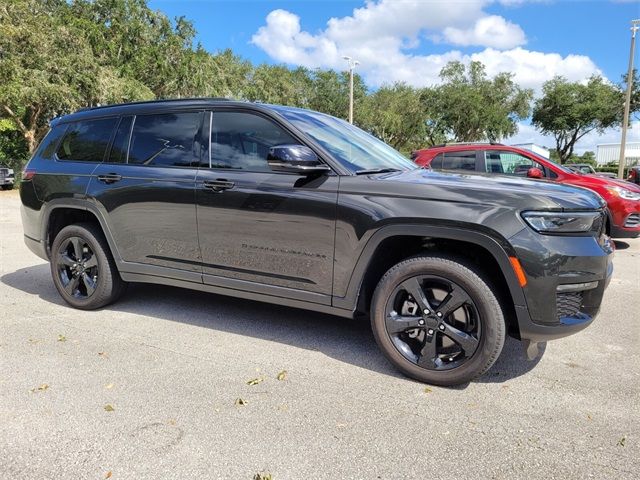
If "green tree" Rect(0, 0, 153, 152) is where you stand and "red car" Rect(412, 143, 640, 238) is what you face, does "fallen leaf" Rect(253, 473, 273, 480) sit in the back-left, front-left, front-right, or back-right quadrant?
front-right

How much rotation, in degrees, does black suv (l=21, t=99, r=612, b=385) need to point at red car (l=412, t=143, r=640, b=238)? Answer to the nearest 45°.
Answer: approximately 90° to its left

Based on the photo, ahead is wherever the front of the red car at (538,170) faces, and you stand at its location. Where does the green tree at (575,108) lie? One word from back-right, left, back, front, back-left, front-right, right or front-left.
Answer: back-left

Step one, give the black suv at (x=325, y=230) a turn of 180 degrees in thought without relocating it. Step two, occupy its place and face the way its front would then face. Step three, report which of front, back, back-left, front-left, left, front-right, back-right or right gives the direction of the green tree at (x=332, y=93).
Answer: front-right

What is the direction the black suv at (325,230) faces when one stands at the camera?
facing the viewer and to the right of the viewer

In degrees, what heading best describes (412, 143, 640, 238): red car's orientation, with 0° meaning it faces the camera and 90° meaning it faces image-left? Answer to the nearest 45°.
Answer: approximately 315°

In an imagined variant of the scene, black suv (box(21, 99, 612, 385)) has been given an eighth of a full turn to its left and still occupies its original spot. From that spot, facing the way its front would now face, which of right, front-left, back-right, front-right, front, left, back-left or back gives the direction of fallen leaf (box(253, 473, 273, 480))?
right

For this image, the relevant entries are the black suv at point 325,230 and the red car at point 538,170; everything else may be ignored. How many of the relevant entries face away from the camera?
0

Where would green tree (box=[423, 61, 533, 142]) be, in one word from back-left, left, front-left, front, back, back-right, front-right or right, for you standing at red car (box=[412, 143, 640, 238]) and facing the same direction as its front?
back-left

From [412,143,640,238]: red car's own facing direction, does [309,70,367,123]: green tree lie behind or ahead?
behind

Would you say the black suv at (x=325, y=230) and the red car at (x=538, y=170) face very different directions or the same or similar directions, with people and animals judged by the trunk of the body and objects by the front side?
same or similar directions
